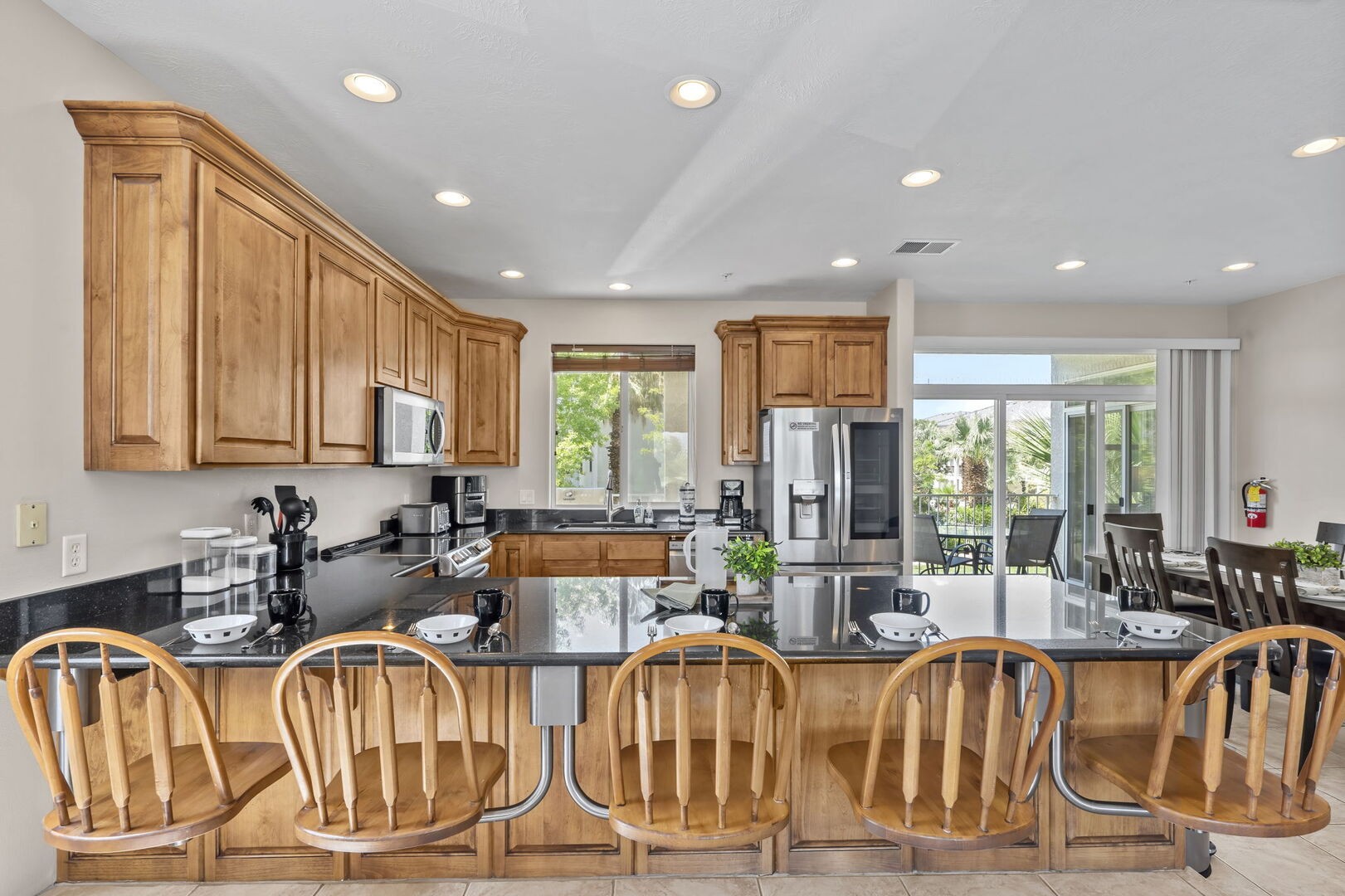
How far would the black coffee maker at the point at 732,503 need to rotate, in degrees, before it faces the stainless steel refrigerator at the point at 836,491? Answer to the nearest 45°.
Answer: approximately 45° to its left

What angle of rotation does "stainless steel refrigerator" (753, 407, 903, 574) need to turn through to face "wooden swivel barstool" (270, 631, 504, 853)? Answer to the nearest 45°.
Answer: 0° — it already faces it

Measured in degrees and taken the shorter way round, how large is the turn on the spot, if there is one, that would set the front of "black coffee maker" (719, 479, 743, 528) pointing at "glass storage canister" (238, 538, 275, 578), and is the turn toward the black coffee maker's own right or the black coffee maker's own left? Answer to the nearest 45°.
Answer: approximately 45° to the black coffee maker's own right

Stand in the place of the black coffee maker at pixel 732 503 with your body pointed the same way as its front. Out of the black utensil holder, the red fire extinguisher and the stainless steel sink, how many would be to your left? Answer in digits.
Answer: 1

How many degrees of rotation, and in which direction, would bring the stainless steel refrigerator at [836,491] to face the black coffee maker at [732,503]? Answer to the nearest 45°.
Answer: approximately 135° to its right

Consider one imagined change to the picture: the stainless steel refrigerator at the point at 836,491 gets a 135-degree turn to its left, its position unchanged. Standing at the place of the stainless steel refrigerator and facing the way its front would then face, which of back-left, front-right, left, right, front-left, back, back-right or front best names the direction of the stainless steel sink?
back-left

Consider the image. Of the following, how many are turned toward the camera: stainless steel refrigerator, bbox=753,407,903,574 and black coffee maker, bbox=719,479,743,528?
2

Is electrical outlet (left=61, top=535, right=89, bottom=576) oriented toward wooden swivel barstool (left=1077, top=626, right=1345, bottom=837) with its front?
yes

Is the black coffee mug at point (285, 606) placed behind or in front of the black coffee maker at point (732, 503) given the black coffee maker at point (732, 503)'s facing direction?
in front

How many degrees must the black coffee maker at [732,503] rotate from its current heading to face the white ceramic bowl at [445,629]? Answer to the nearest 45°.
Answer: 0° — it already faces it

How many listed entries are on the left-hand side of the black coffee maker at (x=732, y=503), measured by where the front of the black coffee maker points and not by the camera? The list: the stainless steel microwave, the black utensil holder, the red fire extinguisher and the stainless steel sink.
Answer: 1

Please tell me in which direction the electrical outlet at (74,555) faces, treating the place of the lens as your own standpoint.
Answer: facing the viewer and to the right of the viewer

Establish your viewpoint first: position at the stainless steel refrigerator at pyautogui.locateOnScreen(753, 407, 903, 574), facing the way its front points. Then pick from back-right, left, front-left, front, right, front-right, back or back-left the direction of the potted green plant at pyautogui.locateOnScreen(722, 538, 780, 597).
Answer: front

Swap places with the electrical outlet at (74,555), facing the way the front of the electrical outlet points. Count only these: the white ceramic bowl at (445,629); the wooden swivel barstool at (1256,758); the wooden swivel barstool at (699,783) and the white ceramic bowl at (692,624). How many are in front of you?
4

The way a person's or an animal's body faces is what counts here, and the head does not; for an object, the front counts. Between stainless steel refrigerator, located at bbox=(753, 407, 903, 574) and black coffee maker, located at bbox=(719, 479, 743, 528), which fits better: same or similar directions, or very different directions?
same or similar directions

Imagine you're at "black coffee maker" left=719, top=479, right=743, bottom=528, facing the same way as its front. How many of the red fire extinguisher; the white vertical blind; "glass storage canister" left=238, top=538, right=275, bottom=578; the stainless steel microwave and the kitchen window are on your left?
2

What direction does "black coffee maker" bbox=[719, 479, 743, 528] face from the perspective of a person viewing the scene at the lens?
facing the viewer
